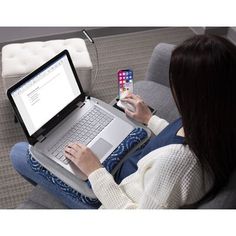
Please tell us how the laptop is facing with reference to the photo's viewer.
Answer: facing the viewer and to the right of the viewer

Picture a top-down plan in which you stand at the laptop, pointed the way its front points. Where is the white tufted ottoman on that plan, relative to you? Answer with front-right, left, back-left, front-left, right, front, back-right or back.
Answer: back-left

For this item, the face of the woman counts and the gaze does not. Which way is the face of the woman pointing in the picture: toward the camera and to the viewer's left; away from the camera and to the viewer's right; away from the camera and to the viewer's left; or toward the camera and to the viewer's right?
away from the camera and to the viewer's left
